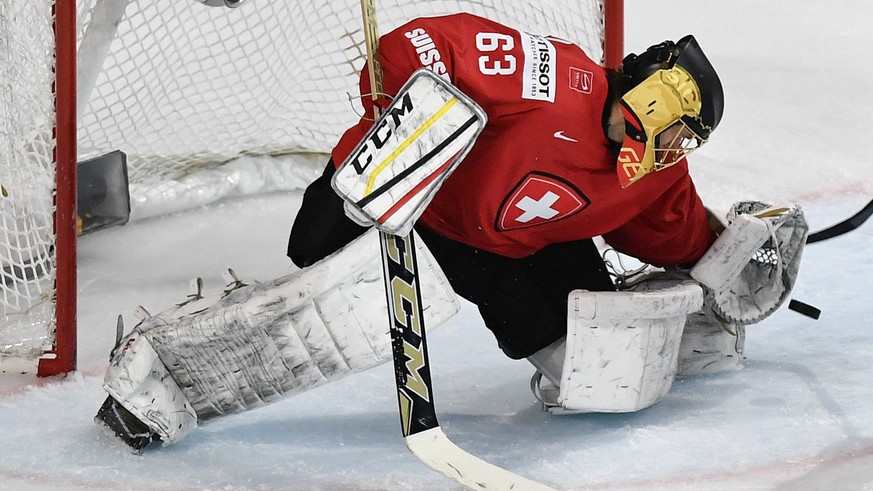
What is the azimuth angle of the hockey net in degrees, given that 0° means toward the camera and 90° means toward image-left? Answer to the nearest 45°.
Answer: approximately 315°
